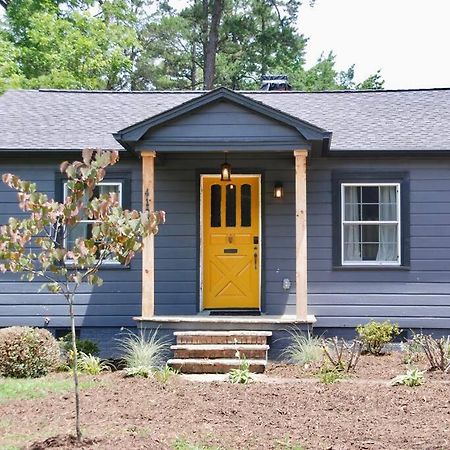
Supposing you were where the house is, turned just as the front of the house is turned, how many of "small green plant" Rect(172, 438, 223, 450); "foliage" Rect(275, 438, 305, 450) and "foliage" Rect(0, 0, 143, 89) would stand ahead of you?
2

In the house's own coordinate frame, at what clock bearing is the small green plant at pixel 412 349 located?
The small green plant is roughly at 10 o'clock from the house.

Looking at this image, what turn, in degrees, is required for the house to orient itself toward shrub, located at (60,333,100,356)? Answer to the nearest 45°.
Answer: approximately 90° to its right

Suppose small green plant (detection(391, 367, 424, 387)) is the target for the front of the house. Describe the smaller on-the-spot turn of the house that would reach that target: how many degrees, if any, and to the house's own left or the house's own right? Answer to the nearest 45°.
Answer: approximately 45° to the house's own left

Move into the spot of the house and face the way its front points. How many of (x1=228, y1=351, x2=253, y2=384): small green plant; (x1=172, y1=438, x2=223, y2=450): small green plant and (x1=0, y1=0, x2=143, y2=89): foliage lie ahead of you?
2

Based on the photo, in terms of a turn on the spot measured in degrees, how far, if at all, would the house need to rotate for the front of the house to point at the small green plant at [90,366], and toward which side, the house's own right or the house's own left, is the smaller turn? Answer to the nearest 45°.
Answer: approximately 45° to the house's own right

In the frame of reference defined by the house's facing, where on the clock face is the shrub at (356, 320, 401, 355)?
The shrub is roughly at 10 o'clock from the house.

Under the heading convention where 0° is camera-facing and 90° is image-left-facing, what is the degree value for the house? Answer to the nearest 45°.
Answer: approximately 0°

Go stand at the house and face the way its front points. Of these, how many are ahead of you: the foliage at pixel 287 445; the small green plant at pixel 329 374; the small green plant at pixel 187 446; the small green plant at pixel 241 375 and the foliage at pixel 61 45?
4

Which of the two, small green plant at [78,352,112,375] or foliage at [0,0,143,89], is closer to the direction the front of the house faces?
the small green plant

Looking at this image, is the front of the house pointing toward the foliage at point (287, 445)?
yes
